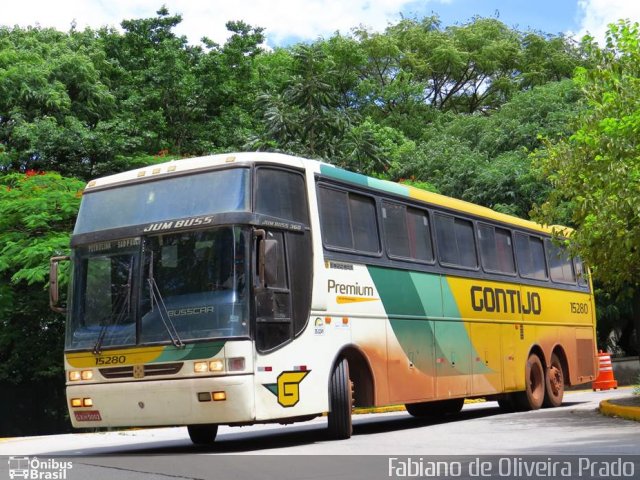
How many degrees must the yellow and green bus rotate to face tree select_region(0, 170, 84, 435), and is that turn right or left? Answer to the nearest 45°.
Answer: approximately 90° to its right

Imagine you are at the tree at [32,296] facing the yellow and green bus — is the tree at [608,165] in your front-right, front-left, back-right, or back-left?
front-left

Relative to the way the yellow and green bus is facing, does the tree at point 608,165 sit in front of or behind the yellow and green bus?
behind

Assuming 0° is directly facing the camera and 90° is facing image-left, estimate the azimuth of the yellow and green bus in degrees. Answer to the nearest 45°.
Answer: approximately 45°

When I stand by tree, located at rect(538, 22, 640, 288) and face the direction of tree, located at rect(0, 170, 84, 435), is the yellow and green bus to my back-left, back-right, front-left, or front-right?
front-left

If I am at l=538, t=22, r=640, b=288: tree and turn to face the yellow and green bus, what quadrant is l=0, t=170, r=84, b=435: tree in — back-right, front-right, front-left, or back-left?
front-right
